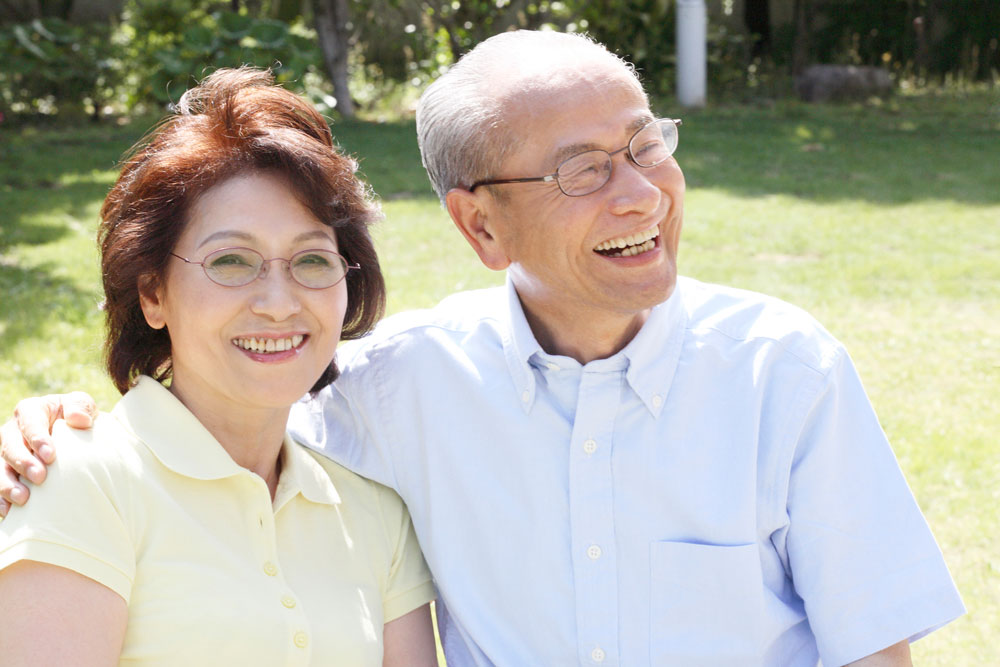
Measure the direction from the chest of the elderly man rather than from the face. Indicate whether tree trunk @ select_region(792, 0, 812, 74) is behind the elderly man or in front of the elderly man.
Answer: behind

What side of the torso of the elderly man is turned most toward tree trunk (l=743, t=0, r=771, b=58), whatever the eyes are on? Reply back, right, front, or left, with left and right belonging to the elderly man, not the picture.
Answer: back

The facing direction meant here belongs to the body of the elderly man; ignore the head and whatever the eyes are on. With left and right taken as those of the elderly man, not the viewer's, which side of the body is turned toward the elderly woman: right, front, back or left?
right

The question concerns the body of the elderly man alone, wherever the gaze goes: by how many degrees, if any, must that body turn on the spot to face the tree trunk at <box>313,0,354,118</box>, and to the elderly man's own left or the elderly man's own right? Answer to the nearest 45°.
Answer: approximately 180°

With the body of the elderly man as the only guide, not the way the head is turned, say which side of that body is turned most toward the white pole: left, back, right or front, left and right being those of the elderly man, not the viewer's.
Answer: back

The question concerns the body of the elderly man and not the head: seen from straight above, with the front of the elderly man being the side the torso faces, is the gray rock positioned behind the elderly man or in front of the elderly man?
behind

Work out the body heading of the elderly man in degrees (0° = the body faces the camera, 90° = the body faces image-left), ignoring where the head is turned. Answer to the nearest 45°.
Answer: approximately 0°

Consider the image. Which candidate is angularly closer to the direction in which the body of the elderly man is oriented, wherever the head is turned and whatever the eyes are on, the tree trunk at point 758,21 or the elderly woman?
the elderly woman
